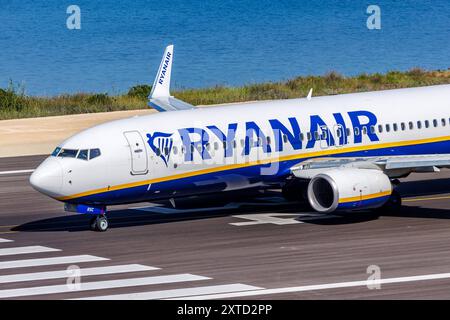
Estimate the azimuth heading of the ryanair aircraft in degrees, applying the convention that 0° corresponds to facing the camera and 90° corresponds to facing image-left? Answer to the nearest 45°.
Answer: approximately 45°
